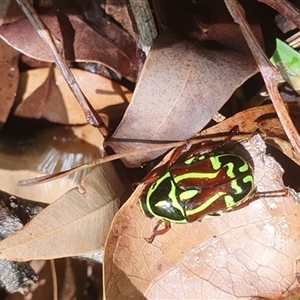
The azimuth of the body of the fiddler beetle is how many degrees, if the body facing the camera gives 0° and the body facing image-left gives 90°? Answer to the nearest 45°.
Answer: approximately 90°

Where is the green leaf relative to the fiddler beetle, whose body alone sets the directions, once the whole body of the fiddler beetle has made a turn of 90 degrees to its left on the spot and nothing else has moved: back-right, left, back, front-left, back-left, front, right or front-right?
left

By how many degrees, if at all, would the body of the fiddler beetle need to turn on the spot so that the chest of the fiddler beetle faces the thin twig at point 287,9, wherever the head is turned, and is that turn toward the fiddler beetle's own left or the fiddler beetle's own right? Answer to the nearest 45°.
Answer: approximately 180°
